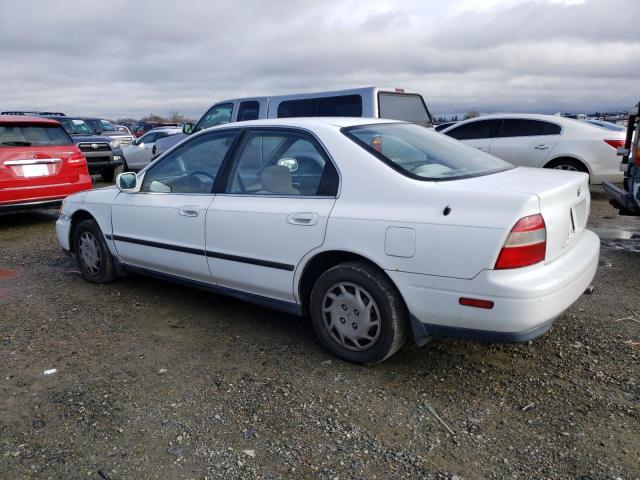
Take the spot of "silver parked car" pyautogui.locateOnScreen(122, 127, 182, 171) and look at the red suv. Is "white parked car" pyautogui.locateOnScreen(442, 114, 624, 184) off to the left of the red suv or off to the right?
left

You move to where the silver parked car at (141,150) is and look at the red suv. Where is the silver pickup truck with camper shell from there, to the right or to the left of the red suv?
left

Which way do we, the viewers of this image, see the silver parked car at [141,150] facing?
facing to the left of the viewer

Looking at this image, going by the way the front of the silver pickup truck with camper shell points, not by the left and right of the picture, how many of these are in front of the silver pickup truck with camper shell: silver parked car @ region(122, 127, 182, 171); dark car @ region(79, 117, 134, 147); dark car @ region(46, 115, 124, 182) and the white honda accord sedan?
3

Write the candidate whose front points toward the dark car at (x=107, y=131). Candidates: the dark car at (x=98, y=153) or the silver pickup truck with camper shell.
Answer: the silver pickup truck with camper shell

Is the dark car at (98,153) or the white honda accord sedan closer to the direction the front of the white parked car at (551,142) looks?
the dark car

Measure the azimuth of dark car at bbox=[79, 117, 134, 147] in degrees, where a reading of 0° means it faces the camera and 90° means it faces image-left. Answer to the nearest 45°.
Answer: approximately 315°

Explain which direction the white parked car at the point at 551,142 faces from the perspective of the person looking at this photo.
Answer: facing to the left of the viewer

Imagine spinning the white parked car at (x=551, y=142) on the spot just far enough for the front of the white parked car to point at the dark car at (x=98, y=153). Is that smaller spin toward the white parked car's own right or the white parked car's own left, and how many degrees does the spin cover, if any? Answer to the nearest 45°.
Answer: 0° — it already faces it

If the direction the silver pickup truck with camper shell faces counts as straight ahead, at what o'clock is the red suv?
The red suv is roughly at 10 o'clock from the silver pickup truck with camper shell.

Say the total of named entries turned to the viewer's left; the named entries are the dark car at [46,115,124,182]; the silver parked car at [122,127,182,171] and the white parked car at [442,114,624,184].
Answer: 2

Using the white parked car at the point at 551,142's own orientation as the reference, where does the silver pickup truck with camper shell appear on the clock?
The silver pickup truck with camper shell is roughly at 11 o'clock from the white parked car.
